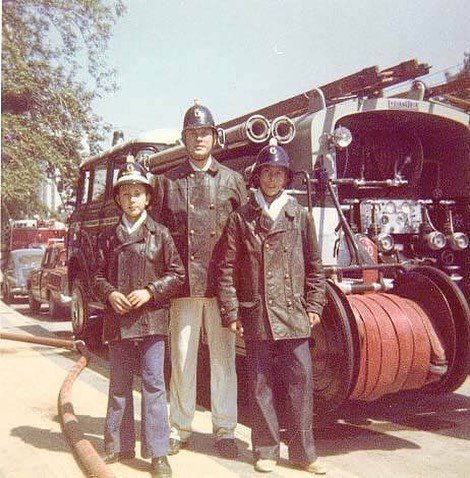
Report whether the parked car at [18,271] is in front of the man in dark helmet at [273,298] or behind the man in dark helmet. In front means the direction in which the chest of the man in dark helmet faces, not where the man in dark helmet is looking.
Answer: behind

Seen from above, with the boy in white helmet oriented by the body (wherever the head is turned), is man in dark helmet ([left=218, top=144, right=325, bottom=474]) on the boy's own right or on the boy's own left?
on the boy's own left

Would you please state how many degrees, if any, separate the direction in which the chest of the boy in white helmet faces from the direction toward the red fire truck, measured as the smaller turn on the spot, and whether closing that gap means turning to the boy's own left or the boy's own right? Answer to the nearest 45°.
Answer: approximately 180°

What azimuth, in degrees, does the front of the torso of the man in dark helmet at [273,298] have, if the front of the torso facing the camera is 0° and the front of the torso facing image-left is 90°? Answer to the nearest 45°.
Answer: approximately 0°

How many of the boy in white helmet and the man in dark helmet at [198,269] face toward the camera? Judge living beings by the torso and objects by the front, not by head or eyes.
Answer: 2

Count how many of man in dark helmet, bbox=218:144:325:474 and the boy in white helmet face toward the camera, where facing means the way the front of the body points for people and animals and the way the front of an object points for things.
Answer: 2

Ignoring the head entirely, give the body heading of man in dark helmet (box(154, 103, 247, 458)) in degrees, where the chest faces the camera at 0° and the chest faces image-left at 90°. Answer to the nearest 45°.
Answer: approximately 0°
